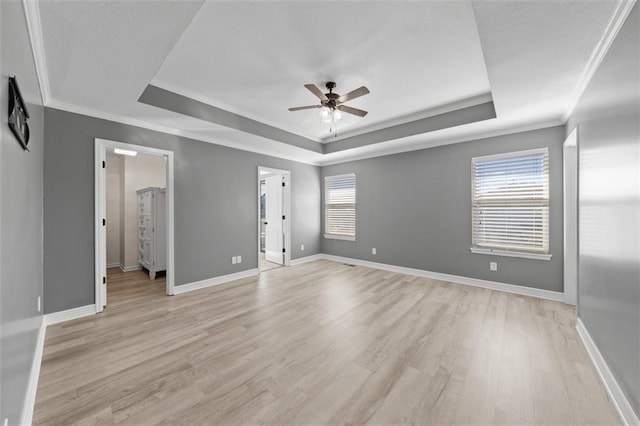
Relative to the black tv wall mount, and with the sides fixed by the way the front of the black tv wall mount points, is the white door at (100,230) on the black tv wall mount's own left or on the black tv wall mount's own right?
on the black tv wall mount's own left

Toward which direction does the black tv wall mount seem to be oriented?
to the viewer's right

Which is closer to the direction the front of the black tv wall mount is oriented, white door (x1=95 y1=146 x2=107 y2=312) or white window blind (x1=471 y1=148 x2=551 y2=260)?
the white window blind

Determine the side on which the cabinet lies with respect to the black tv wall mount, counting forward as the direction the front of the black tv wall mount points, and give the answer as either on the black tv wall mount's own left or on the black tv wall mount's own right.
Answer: on the black tv wall mount's own left

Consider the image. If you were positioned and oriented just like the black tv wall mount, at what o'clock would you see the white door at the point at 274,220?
The white door is roughly at 11 o'clock from the black tv wall mount.
